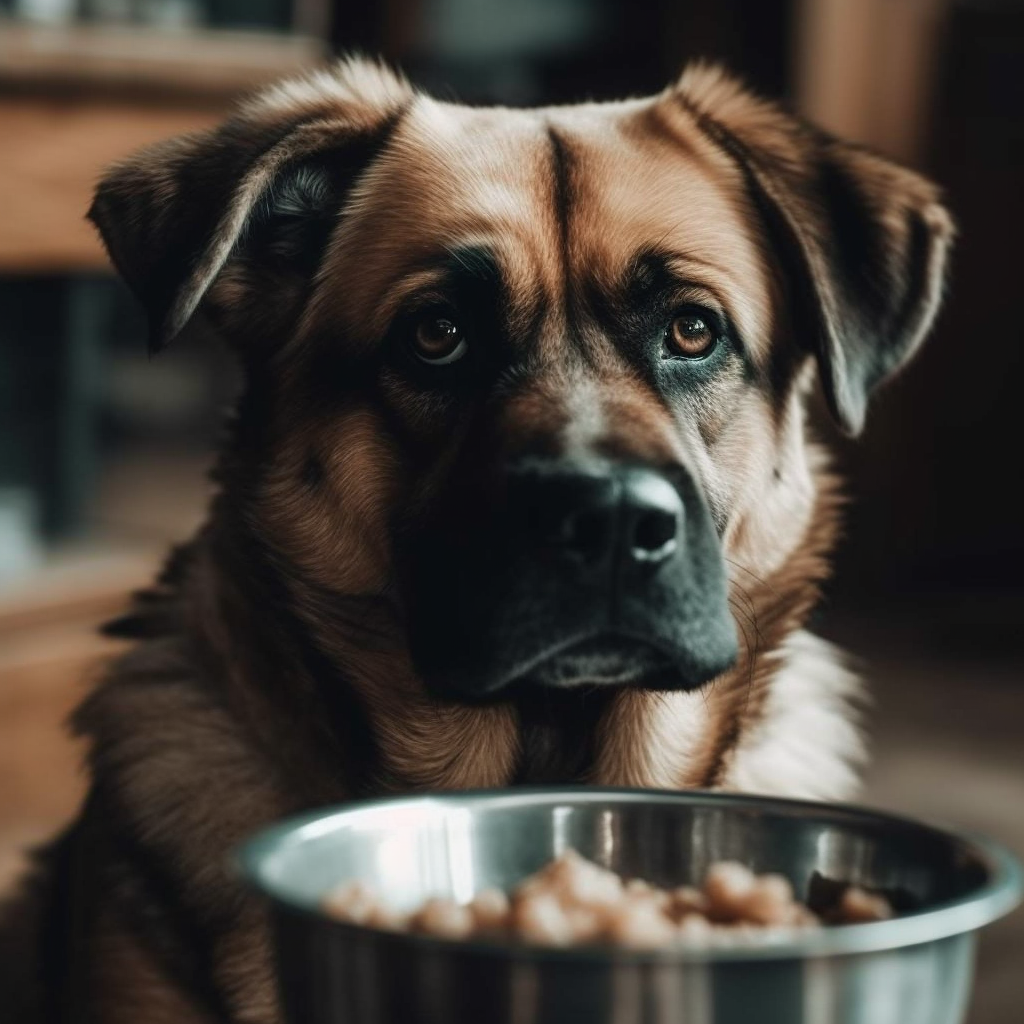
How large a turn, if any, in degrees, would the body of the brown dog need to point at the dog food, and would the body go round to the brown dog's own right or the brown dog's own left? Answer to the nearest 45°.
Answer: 0° — it already faces it

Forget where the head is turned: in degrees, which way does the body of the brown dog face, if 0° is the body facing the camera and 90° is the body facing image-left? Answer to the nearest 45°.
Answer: approximately 0°

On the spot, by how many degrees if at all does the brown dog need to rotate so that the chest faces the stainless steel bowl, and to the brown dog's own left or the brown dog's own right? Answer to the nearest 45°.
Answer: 0° — it already faces it
